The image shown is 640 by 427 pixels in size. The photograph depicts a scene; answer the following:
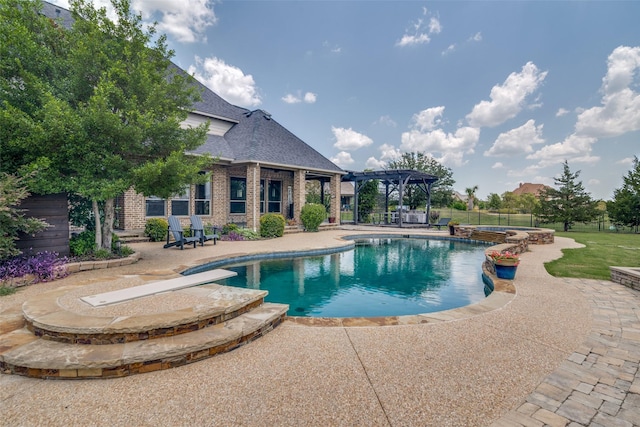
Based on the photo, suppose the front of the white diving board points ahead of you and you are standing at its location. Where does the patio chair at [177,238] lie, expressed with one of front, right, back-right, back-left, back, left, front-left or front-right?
front-left

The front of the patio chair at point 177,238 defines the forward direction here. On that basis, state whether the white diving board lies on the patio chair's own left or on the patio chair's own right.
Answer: on the patio chair's own right

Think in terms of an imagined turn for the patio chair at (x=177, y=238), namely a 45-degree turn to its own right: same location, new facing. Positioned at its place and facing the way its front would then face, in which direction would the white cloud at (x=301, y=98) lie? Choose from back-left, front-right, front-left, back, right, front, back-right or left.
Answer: back-left

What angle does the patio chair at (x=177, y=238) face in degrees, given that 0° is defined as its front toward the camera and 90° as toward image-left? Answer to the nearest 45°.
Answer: approximately 315°

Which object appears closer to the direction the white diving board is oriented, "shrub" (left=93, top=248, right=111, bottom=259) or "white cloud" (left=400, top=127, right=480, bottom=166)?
the white cloud

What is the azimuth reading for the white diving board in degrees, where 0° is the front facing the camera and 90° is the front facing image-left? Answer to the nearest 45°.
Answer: approximately 225°

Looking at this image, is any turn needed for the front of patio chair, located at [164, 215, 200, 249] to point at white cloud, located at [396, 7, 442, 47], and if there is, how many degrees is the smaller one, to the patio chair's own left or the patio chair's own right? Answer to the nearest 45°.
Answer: approximately 45° to the patio chair's own left

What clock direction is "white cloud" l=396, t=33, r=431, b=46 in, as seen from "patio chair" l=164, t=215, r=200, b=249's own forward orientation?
The white cloud is roughly at 10 o'clock from the patio chair.
